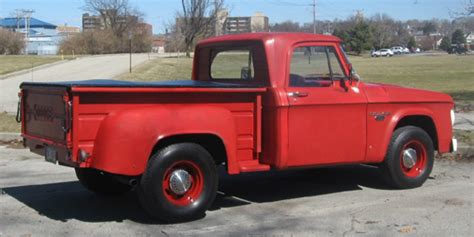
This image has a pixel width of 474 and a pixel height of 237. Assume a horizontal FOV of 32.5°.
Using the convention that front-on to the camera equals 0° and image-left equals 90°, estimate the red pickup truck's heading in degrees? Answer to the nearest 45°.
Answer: approximately 225°
